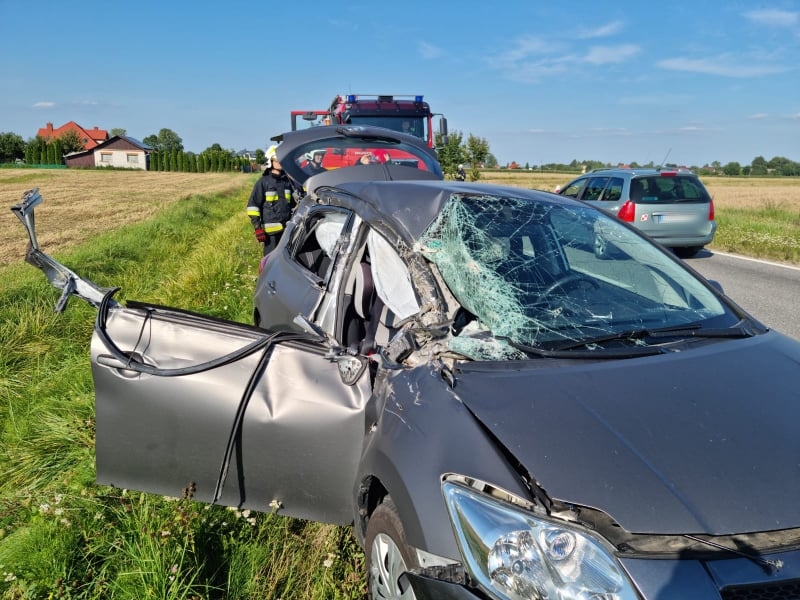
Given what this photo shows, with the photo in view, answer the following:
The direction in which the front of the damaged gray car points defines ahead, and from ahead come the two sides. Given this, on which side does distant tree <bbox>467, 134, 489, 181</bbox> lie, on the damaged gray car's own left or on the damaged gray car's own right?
on the damaged gray car's own left

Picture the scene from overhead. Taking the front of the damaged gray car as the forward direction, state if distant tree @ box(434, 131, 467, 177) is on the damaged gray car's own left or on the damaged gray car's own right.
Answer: on the damaged gray car's own left

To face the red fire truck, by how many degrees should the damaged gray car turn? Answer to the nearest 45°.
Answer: approximately 135° to its left

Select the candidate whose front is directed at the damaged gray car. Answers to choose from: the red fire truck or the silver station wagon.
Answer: the red fire truck

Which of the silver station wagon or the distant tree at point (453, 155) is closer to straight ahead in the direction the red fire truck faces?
the silver station wagon

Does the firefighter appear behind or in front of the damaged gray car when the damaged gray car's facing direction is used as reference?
behind

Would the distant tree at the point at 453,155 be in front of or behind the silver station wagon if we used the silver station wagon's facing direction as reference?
in front

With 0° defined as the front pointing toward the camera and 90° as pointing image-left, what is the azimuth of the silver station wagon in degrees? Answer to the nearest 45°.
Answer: approximately 135°

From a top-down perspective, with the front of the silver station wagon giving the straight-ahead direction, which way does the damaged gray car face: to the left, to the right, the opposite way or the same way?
the opposite way

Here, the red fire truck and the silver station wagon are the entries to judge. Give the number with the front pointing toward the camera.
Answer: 1

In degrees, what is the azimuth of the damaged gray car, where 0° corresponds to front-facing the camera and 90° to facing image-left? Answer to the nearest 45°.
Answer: approximately 315°

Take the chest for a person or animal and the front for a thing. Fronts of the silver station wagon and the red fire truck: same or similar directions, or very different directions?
very different directions

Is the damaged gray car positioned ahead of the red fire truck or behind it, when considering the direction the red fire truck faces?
ahead

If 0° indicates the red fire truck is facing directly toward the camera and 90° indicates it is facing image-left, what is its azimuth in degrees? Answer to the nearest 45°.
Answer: approximately 0°

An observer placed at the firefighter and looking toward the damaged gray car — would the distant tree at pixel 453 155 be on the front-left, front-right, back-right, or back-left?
back-left
